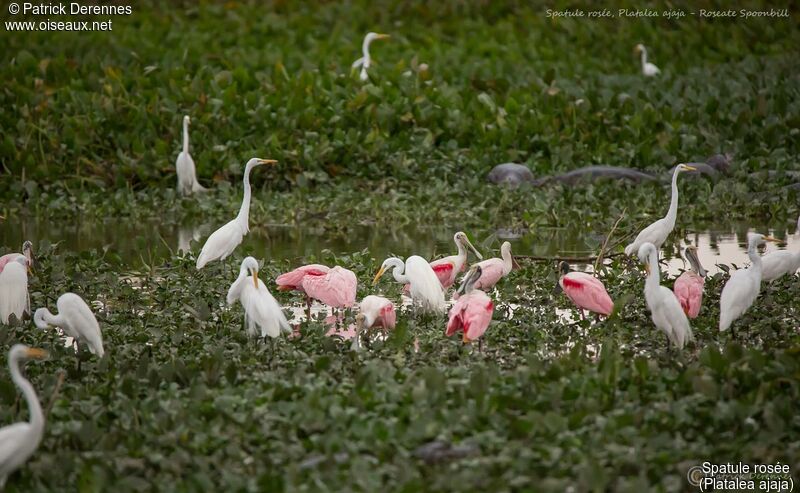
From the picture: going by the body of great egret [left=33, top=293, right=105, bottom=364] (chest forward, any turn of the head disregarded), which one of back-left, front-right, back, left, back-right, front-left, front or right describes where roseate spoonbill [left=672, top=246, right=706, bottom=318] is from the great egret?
back

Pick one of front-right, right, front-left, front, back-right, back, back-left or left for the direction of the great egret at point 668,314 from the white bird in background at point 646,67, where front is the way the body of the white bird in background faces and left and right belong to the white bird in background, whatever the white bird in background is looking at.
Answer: left

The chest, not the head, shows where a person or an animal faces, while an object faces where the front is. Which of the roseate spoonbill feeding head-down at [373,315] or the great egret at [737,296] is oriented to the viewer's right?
the great egret at [737,296]

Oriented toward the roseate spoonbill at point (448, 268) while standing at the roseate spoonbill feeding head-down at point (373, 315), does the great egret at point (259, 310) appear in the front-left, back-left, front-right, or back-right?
back-left

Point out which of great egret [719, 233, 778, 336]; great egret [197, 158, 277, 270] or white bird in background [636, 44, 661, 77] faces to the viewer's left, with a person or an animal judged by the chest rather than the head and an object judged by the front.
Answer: the white bird in background

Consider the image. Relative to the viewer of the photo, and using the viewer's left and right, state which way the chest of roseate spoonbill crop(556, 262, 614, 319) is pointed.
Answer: facing to the left of the viewer

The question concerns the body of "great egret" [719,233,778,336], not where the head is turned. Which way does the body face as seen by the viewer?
to the viewer's right

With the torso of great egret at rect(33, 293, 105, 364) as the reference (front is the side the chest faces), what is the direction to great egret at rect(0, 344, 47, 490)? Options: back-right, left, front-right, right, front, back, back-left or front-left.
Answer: left

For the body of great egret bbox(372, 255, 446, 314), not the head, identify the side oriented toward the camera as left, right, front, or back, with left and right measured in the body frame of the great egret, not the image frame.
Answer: left

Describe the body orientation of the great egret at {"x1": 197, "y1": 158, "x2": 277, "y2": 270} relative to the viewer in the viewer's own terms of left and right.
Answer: facing to the right of the viewer

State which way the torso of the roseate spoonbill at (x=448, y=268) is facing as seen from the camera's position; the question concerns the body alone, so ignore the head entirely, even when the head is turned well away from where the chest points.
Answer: to the viewer's right

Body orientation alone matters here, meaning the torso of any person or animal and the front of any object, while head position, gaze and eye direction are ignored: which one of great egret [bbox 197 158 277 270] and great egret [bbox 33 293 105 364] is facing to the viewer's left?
great egret [bbox 33 293 105 364]

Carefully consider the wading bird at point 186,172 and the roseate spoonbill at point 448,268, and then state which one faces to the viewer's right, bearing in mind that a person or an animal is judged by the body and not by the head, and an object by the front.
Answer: the roseate spoonbill

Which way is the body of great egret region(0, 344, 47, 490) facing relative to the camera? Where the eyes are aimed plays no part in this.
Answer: to the viewer's right

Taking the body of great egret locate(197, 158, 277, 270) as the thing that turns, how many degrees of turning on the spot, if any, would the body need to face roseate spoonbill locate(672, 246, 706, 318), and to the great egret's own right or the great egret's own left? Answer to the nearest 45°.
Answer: approximately 45° to the great egret's own right

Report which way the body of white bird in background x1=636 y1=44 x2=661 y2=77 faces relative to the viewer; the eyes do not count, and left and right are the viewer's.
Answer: facing to the left of the viewer
